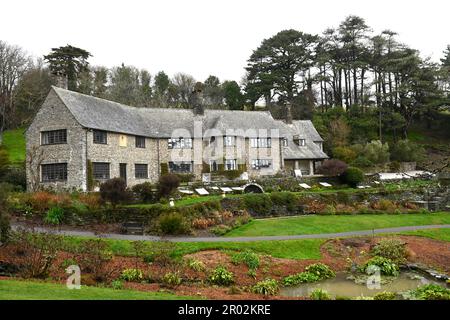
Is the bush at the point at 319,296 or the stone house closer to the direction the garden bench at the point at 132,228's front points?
the bush

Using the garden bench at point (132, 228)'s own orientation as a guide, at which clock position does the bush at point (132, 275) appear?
The bush is roughly at 12 o'clock from the garden bench.

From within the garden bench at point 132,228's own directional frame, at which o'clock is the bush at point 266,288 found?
The bush is roughly at 11 o'clock from the garden bench.

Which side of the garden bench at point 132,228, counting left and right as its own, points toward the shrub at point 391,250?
left

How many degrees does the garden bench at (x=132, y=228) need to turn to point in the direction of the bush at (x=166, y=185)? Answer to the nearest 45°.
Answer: approximately 135° to its left

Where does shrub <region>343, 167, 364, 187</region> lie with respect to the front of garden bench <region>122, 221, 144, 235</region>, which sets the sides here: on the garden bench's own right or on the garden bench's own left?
on the garden bench's own left

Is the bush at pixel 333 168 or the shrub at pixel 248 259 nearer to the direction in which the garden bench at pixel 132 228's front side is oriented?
the shrub

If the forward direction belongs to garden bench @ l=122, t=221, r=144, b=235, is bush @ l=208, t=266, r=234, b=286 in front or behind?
in front

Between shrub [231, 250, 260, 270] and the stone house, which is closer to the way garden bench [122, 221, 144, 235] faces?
the shrub

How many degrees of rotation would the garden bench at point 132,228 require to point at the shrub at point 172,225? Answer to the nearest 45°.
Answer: approximately 90° to its left

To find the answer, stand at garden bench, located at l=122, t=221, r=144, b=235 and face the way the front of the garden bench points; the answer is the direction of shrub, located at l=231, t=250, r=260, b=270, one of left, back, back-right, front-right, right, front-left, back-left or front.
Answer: front-left

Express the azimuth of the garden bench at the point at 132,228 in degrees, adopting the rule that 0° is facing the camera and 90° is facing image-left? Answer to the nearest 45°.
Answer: approximately 0°
